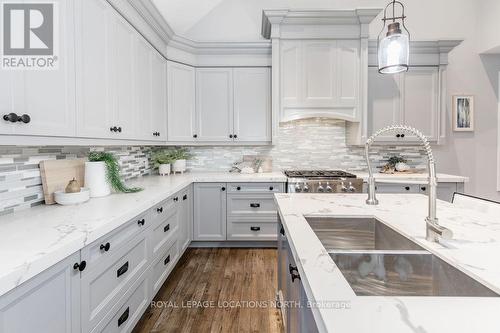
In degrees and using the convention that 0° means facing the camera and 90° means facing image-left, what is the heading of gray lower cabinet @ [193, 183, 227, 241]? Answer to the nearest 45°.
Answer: approximately 0°

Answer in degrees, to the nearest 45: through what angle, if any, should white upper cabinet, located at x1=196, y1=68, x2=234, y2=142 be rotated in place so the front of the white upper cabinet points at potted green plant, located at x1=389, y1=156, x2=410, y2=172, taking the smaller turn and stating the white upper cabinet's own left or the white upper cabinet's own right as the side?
approximately 90° to the white upper cabinet's own left

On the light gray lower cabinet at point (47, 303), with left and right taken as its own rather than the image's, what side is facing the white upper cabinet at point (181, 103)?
left

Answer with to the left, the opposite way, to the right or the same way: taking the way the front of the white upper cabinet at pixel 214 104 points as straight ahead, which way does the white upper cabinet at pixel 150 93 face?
to the left

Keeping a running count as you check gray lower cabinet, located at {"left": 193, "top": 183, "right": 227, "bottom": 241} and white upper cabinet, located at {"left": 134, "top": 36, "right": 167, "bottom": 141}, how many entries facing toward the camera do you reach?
1

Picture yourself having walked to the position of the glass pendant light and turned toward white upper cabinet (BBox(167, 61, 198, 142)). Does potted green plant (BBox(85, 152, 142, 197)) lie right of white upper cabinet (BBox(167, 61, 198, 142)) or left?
left

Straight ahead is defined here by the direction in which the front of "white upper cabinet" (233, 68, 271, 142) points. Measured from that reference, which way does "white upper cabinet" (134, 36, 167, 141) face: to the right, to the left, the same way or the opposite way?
to the left

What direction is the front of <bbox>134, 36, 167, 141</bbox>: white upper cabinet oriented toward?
to the viewer's right

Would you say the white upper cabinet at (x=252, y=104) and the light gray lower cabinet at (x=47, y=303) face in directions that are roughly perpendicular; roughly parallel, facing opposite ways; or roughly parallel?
roughly perpendicular

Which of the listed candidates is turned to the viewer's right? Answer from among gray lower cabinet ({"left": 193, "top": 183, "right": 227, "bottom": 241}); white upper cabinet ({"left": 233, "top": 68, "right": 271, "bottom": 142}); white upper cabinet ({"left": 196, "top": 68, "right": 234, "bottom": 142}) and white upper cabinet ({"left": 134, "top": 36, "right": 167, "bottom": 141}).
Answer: white upper cabinet ({"left": 134, "top": 36, "right": 167, "bottom": 141})

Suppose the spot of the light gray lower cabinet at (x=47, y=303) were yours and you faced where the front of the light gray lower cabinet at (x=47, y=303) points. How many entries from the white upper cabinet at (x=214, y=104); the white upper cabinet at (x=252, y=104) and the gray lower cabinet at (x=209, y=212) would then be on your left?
3

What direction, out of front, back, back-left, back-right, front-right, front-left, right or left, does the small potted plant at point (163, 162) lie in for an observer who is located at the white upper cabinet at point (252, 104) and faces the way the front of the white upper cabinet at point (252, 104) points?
right
